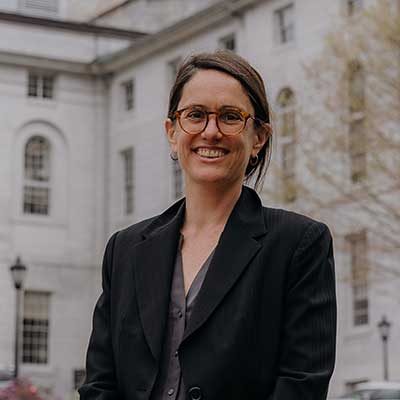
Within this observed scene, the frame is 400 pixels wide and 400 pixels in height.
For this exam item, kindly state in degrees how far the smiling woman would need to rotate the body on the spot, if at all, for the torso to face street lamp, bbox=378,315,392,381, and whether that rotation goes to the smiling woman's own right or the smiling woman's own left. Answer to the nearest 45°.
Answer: approximately 135° to the smiling woman's own right

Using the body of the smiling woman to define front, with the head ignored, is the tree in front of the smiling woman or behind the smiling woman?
behind

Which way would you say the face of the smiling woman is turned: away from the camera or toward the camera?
toward the camera

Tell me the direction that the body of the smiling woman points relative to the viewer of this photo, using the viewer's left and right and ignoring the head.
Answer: facing the viewer and to the left of the viewer
